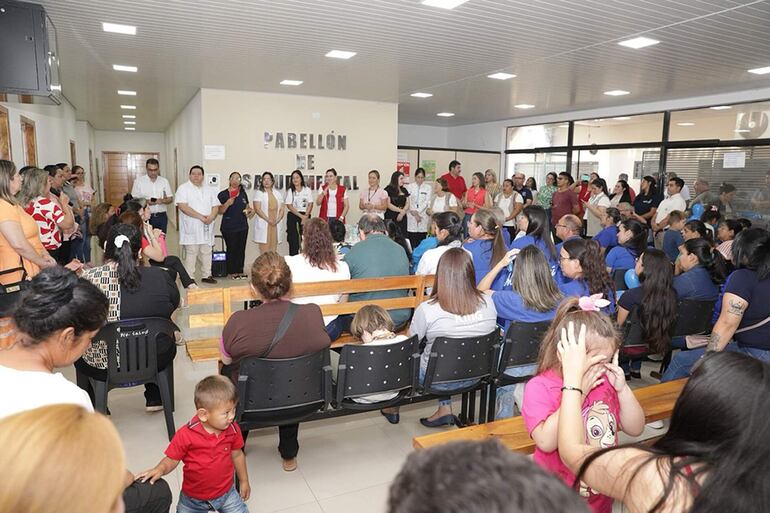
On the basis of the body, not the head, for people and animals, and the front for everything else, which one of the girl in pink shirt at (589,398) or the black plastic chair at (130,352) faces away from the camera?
the black plastic chair

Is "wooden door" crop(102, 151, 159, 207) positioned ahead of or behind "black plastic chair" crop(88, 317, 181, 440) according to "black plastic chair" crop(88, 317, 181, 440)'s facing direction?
ahead

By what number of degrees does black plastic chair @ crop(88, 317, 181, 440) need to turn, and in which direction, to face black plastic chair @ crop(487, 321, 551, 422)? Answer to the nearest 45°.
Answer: approximately 90° to its right

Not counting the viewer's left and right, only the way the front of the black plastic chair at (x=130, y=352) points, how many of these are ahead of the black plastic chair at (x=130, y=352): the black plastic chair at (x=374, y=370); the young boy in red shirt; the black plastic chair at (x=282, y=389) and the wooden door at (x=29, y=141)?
1

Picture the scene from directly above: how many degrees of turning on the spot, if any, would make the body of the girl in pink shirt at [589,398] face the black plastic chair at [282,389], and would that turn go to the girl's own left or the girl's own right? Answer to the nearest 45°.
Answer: approximately 135° to the girl's own right

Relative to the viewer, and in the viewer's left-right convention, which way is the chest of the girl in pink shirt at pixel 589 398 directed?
facing the viewer and to the right of the viewer

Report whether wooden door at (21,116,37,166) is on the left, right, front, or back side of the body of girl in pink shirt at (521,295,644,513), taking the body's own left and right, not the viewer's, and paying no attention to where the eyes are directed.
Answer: back

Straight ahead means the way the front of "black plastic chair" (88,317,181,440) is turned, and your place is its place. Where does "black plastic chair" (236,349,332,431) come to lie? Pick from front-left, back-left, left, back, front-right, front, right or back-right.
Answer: back-right

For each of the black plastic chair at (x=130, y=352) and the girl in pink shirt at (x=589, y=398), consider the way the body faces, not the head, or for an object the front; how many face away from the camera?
1

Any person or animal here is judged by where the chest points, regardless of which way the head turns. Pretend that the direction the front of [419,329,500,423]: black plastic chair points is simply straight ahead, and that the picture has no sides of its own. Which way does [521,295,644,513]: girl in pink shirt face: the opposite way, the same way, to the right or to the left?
the opposite way

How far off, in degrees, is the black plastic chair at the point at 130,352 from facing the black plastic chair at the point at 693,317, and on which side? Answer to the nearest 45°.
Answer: approximately 90° to its right

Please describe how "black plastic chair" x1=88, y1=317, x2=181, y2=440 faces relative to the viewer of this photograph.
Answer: facing away from the viewer

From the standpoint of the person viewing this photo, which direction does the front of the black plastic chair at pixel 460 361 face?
facing away from the viewer and to the left of the viewer

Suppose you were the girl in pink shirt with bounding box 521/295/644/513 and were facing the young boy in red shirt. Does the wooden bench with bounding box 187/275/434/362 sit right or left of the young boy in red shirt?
right

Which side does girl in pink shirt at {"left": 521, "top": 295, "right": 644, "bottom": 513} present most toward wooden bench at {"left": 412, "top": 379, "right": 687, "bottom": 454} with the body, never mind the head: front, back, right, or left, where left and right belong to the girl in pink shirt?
back
